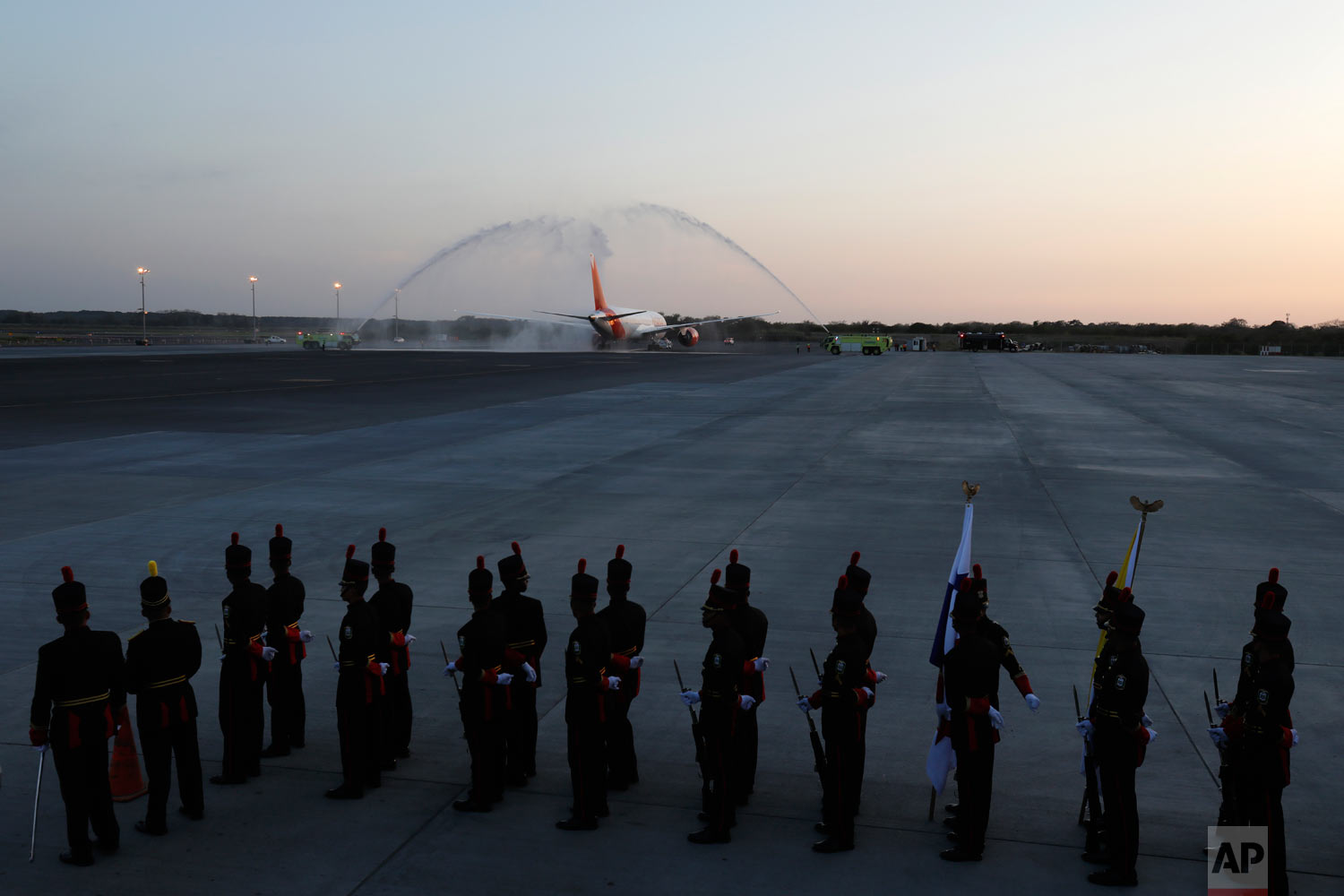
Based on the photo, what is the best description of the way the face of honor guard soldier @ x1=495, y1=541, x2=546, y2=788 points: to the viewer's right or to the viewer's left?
to the viewer's right

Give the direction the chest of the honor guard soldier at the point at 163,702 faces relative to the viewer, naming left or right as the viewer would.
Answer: facing away from the viewer and to the left of the viewer
